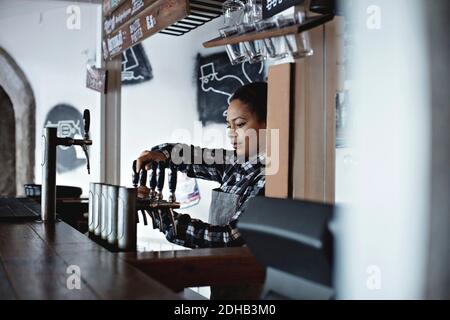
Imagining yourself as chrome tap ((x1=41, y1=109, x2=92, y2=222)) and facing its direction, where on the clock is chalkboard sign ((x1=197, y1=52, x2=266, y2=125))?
The chalkboard sign is roughly at 10 o'clock from the chrome tap.

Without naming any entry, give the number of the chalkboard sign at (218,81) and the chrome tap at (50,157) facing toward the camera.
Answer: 1

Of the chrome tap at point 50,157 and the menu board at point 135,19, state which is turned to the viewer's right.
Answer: the chrome tap

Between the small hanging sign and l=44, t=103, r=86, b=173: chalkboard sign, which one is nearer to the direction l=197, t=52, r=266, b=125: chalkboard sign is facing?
the small hanging sign

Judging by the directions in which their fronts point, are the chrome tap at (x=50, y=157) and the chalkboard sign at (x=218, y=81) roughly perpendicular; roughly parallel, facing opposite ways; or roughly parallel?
roughly perpendicular

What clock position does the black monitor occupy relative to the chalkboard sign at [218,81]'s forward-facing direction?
The black monitor is roughly at 12 o'clock from the chalkboard sign.

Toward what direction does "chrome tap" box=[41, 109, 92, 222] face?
to the viewer's right

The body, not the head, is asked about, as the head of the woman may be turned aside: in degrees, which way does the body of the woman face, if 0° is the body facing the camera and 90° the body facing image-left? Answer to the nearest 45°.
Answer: approximately 45°

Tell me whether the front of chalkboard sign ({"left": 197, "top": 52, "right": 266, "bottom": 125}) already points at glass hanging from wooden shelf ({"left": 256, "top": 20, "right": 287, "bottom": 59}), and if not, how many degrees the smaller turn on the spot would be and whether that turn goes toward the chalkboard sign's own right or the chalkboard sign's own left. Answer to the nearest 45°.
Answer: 0° — it already faces it

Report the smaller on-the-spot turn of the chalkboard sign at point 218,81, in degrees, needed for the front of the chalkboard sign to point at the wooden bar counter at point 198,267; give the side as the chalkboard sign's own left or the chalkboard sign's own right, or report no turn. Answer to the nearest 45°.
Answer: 0° — it already faces it
